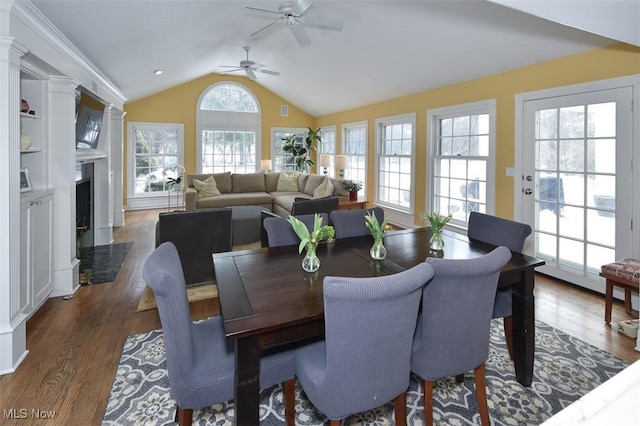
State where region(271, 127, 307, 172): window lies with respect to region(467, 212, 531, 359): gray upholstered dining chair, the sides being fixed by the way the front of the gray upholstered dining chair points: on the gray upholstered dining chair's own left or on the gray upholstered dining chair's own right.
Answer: on the gray upholstered dining chair's own right

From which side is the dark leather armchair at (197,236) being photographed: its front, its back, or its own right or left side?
back

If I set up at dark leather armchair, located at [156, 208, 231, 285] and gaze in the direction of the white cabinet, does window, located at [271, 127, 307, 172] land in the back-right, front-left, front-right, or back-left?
back-right

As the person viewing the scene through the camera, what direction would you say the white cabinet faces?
facing to the right of the viewer

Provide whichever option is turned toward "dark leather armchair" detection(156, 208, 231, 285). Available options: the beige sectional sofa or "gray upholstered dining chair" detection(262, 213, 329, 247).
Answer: the beige sectional sofa

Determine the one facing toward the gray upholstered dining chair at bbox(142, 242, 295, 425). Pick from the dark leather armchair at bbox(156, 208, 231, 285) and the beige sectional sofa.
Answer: the beige sectional sofa

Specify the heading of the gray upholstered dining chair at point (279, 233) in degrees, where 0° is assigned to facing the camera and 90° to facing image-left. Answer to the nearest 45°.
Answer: approximately 315°

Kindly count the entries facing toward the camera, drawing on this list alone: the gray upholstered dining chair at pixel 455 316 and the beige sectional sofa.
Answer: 1

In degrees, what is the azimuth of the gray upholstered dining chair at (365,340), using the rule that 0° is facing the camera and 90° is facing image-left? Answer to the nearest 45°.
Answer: approximately 135°

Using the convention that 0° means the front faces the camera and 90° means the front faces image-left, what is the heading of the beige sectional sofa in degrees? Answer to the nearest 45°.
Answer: approximately 0°
